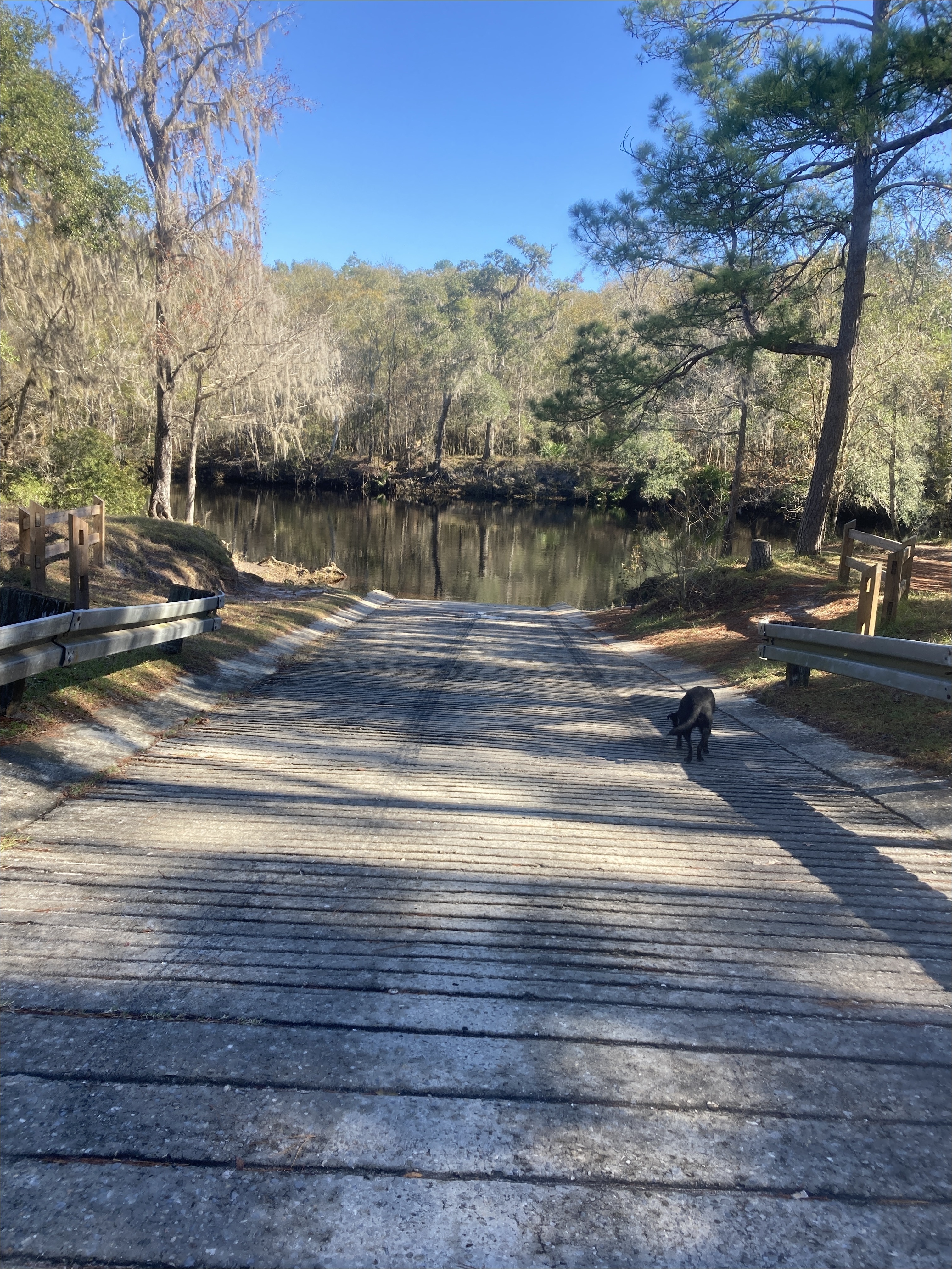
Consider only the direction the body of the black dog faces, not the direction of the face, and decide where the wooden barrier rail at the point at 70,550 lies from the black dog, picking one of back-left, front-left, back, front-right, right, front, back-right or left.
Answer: front-left

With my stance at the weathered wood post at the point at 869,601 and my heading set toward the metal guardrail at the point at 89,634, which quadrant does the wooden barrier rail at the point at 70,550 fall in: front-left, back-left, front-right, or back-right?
front-right

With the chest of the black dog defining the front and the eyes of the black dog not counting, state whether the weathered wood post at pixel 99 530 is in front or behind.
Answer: in front

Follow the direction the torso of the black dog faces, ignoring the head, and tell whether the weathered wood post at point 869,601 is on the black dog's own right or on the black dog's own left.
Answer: on the black dog's own right

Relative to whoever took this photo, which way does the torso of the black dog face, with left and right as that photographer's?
facing away from the viewer and to the left of the viewer

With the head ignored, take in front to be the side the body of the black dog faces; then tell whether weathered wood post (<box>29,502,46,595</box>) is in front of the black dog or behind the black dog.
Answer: in front

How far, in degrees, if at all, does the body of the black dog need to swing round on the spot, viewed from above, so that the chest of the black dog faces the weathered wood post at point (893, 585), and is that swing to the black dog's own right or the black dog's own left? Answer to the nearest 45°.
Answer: approximately 90° to the black dog's own right

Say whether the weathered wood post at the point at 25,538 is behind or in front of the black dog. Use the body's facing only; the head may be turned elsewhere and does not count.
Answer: in front

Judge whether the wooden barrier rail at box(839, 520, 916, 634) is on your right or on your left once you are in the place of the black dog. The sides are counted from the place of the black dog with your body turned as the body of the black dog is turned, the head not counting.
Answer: on your right
